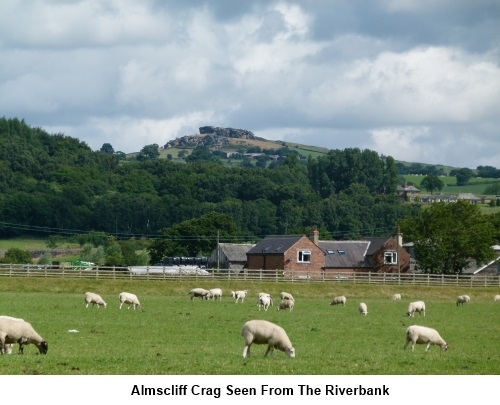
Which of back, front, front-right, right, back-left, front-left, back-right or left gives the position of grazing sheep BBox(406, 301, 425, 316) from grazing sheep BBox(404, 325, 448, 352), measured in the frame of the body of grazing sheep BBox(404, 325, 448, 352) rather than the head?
left

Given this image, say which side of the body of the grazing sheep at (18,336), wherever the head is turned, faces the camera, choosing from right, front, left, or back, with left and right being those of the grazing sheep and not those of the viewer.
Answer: right

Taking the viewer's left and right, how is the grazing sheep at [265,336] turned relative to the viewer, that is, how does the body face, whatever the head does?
facing to the right of the viewer

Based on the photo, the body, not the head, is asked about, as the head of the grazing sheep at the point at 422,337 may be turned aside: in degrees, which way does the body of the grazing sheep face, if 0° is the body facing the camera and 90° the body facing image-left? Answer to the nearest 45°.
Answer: approximately 270°

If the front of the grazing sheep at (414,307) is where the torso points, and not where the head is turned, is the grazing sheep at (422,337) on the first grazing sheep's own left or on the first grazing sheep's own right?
on the first grazing sheep's own left

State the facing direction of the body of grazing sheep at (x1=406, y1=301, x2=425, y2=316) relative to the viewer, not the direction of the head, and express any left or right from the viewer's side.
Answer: facing to the left of the viewer
